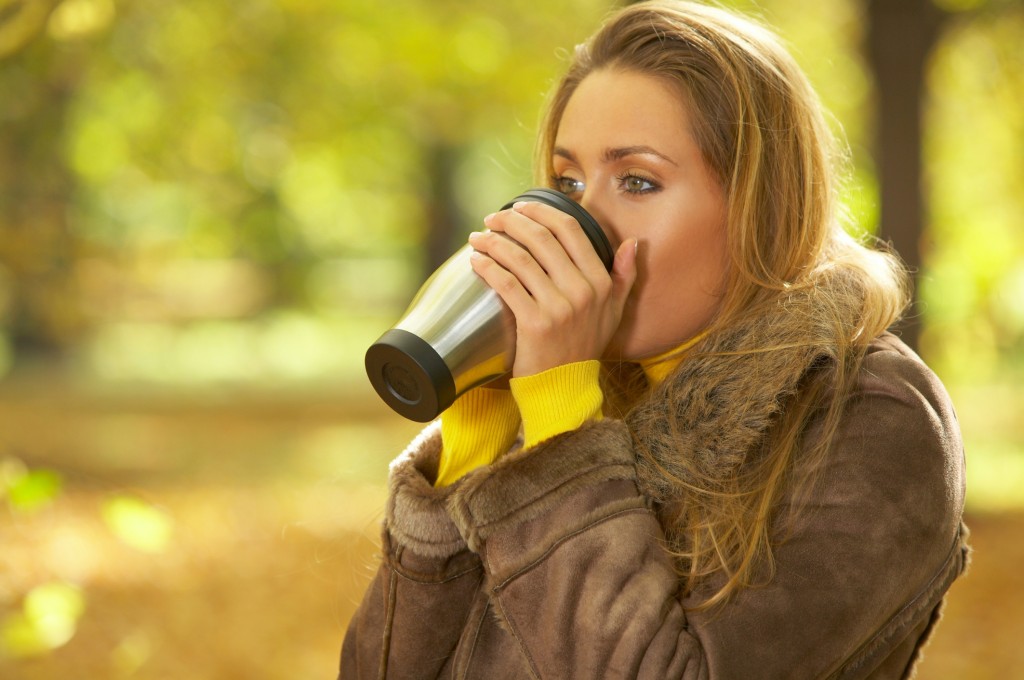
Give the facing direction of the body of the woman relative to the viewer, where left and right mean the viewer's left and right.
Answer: facing the viewer and to the left of the viewer

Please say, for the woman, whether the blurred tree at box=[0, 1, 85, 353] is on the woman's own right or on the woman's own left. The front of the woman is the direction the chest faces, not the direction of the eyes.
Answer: on the woman's own right

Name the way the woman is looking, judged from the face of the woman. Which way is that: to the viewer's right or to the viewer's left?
to the viewer's left

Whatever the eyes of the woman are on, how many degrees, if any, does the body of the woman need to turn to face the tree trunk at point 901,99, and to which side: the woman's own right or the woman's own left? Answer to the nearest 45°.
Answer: approximately 135° to the woman's own right

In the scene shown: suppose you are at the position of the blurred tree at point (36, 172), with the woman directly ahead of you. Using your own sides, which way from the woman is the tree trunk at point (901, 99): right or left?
left
